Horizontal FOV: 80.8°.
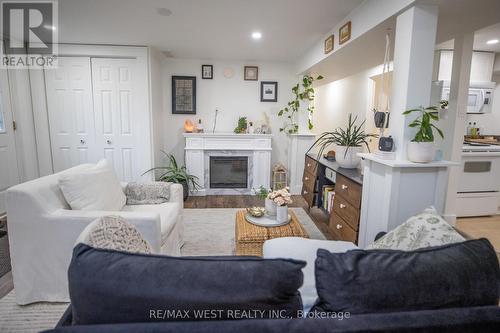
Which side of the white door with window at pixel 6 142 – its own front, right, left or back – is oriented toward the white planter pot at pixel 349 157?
front

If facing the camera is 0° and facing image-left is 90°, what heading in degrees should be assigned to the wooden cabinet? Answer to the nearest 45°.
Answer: approximately 45°

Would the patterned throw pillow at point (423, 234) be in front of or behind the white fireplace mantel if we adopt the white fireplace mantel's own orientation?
in front

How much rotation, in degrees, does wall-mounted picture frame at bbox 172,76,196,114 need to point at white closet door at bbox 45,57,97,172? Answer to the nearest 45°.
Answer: approximately 90° to its right

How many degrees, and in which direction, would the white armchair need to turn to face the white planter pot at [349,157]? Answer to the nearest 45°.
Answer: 0° — it already faces it

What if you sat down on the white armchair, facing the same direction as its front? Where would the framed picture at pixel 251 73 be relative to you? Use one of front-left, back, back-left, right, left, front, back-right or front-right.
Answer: front-left

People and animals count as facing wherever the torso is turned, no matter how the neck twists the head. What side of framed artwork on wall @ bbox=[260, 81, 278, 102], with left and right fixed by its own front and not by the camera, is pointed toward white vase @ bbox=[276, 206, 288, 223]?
front

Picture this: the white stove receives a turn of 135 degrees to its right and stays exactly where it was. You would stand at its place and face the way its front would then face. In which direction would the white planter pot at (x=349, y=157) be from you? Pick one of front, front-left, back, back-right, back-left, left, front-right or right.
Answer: left

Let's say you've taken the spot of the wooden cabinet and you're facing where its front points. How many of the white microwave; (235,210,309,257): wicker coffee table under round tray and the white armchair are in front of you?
2

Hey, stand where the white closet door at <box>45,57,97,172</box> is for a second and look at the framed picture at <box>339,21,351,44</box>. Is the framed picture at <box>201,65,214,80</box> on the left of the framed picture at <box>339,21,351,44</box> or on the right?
left

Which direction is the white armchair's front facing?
to the viewer's right

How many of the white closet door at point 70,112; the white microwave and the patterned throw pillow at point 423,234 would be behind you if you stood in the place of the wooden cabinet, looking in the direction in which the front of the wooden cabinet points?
1

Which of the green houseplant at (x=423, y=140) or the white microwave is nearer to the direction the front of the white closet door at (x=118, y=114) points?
the green houseplant

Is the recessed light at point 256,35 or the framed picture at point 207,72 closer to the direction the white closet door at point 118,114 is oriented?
the recessed light
